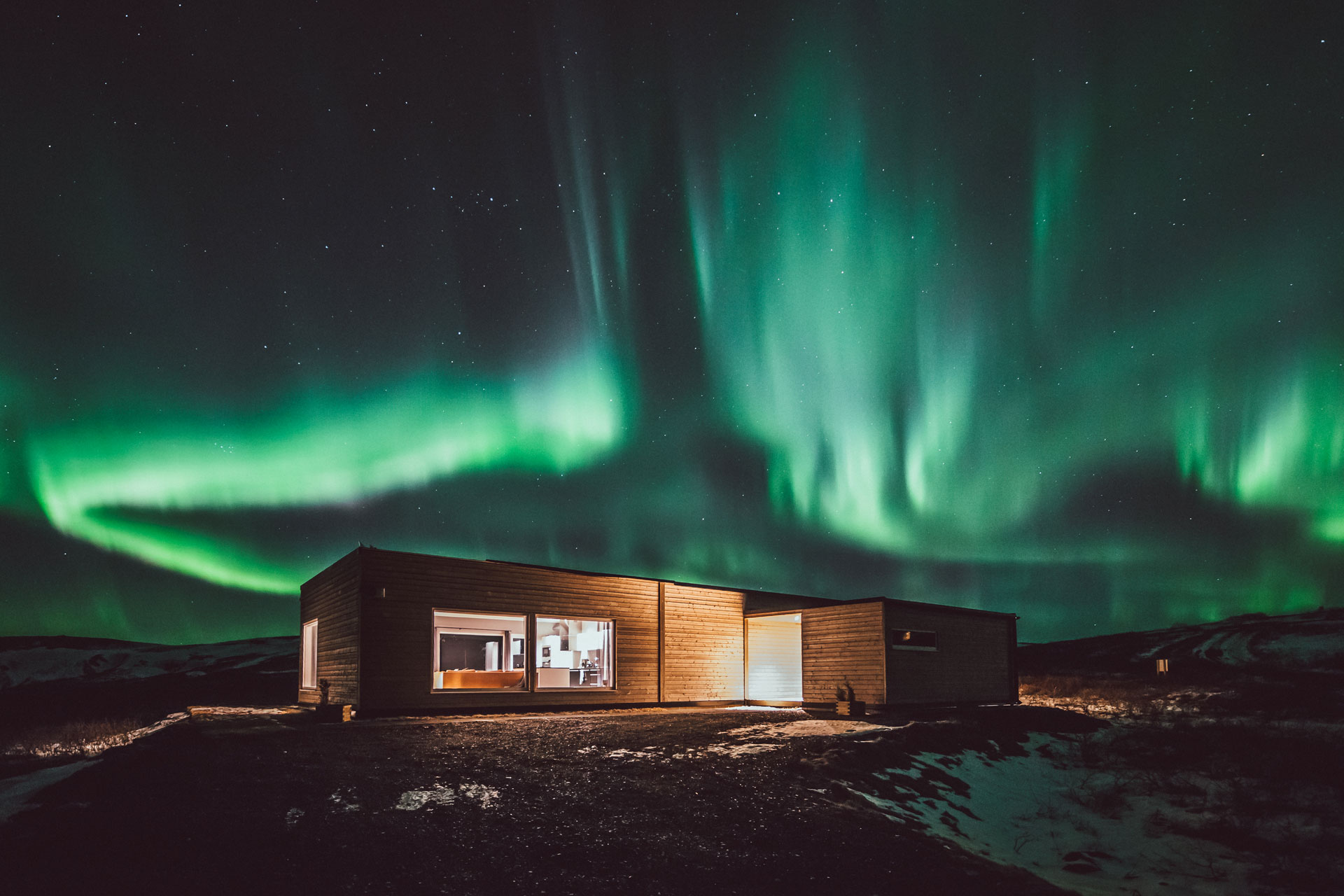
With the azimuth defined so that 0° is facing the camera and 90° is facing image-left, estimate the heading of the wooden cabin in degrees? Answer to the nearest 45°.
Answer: approximately 315°
